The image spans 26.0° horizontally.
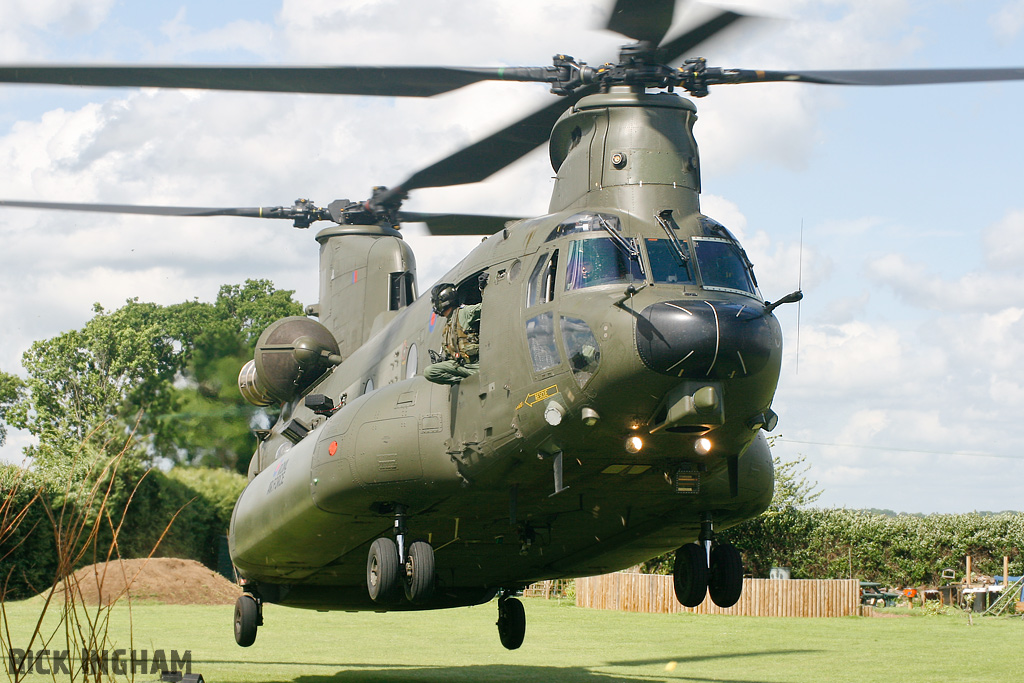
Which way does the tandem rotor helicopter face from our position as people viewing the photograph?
facing the viewer and to the right of the viewer

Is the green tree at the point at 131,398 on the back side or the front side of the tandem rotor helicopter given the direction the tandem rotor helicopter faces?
on the back side

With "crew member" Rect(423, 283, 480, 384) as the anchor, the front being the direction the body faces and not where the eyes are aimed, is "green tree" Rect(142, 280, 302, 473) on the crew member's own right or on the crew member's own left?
on the crew member's own right

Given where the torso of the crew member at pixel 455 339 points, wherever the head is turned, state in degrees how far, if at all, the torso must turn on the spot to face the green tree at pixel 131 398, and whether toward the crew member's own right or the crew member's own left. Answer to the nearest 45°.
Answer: approximately 135° to the crew member's own right

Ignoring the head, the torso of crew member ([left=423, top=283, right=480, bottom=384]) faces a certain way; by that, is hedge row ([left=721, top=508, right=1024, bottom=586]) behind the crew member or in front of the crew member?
behind

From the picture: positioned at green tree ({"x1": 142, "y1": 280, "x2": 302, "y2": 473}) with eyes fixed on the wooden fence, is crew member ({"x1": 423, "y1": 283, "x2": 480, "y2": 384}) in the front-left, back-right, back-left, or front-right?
front-right

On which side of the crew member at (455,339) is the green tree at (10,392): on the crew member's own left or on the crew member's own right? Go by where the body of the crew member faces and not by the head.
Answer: on the crew member's own right

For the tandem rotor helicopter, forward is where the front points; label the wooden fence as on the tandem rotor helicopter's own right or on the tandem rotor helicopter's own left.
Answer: on the tandem rotor helicopter's own left

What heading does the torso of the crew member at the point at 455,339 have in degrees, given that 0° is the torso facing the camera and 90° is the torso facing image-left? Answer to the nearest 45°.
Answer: approximately 45°

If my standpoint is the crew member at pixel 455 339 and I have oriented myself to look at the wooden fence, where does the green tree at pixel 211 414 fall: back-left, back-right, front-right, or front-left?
front-left
